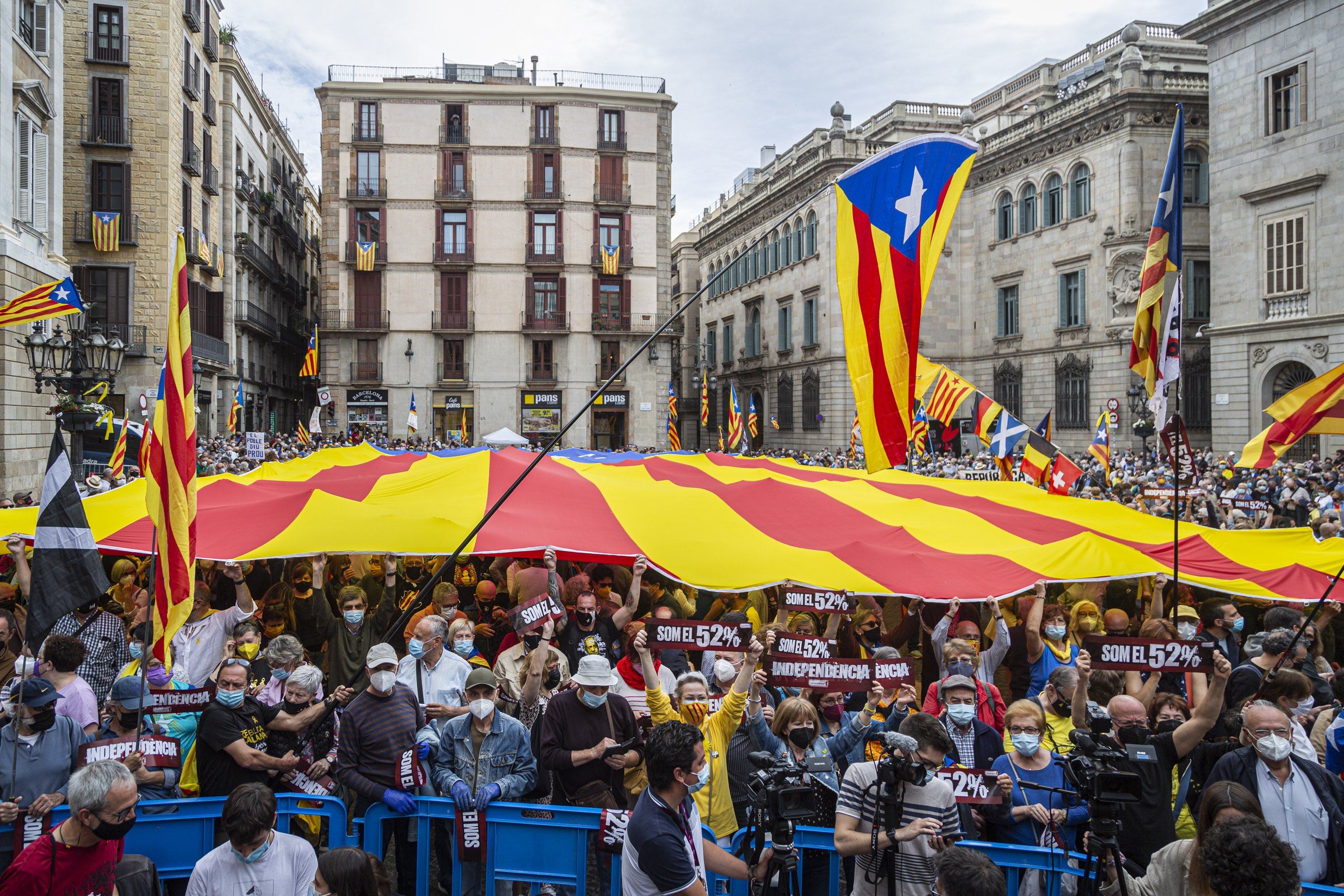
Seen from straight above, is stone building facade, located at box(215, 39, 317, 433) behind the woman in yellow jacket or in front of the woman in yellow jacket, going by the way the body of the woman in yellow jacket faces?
behind

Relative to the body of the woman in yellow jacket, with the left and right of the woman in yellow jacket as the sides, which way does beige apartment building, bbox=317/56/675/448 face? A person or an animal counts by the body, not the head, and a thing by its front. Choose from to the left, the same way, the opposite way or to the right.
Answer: the same way

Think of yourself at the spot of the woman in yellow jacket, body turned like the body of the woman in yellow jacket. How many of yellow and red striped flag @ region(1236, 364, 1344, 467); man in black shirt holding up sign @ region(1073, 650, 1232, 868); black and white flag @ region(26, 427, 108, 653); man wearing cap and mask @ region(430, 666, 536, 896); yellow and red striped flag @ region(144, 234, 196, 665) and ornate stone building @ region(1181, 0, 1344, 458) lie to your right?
3

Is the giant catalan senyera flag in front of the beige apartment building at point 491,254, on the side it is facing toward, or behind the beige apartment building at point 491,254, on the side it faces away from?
in front

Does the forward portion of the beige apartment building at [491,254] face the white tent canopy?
yes

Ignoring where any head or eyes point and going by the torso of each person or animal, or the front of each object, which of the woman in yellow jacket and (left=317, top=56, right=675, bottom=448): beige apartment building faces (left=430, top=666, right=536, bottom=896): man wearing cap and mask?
the beige apartment building

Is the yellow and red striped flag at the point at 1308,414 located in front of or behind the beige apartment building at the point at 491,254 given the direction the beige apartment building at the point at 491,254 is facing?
in front

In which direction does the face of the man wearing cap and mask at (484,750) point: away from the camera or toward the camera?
toward the camera

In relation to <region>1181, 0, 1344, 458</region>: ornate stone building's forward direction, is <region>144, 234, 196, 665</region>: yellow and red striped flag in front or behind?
in front

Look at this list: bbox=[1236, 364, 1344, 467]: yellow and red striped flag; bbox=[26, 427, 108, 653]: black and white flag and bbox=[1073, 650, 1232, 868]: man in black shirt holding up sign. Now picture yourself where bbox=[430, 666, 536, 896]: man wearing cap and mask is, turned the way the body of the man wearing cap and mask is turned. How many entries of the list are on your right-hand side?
1

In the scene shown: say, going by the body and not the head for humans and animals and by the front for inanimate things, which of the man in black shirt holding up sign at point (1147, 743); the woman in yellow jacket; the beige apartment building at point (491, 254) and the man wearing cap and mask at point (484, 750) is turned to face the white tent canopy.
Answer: the beige apartment building

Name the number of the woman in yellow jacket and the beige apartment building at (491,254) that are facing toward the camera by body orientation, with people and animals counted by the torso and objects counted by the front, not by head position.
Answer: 2

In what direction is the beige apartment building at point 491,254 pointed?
toward the camera

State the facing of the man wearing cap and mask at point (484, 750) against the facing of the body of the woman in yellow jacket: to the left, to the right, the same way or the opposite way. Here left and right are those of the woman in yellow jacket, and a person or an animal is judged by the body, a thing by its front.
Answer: the same way
